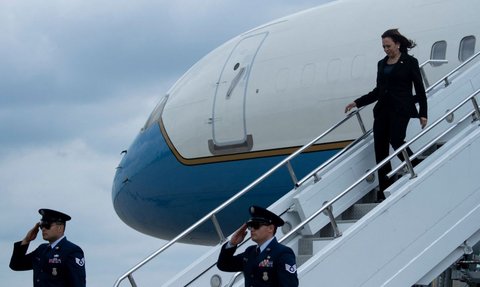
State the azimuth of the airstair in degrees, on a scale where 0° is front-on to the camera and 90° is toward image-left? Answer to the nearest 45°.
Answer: approximately 45°
